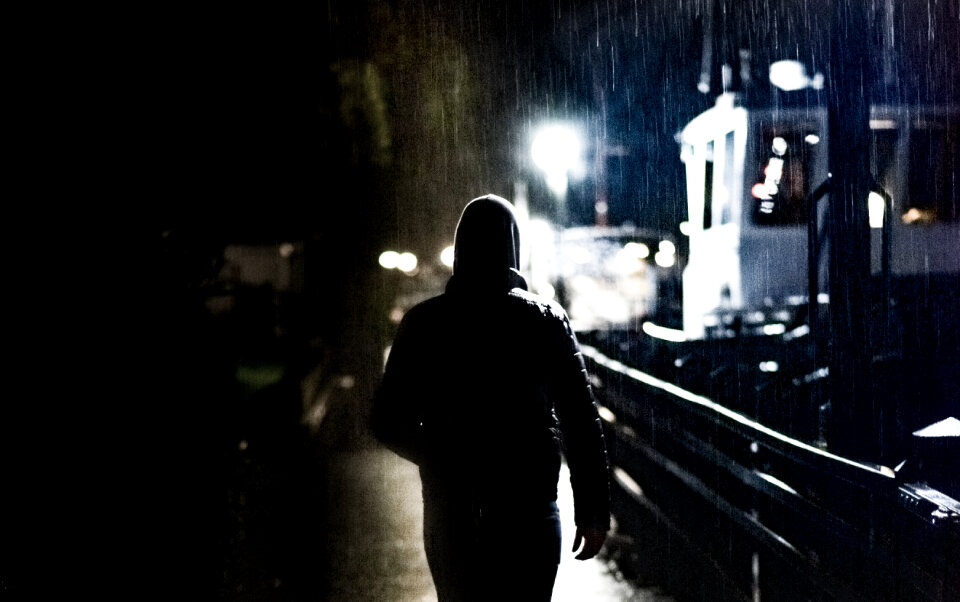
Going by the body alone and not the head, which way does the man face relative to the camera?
away from the camera

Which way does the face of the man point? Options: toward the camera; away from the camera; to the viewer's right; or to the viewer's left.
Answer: away from the camera

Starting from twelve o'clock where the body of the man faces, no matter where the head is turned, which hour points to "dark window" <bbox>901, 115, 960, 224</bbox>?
The dark window is roughly at 1 o'clock from the man.
